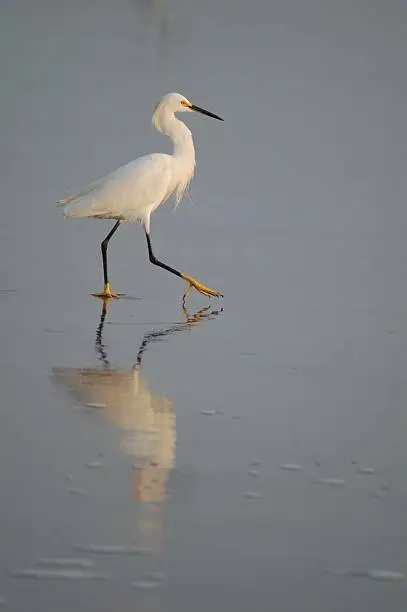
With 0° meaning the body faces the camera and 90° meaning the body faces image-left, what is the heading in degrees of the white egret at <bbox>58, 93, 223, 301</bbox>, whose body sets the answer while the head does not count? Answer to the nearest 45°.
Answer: approximately 270°
